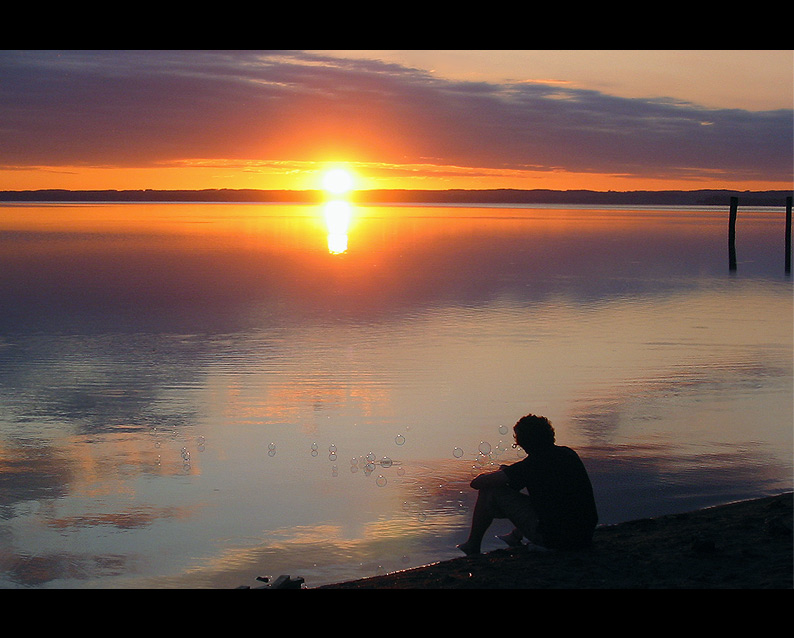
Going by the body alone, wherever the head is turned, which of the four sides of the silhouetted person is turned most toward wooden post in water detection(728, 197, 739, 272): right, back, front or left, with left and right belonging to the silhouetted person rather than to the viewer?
right

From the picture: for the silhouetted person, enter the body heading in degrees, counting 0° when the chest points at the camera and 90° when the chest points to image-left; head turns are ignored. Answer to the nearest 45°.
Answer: approximately 90°
